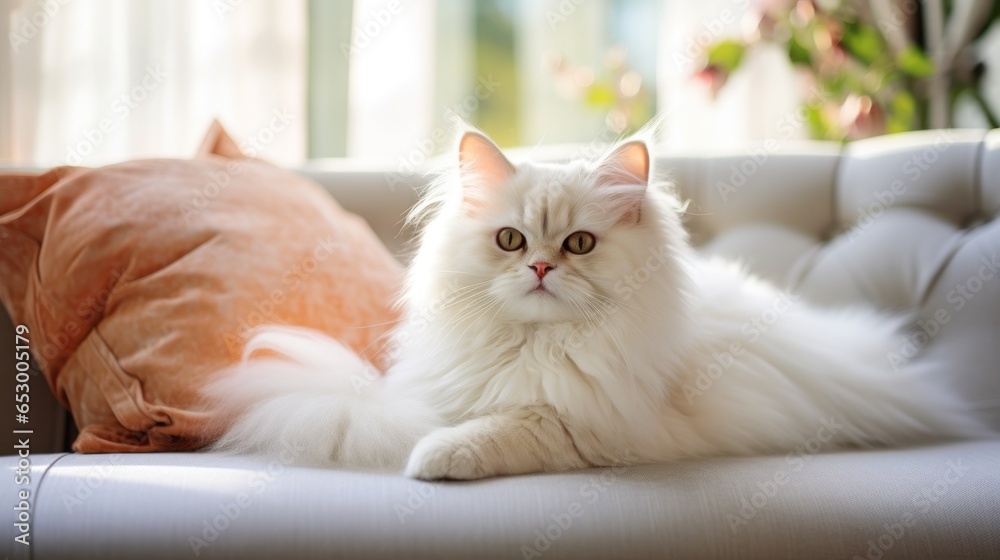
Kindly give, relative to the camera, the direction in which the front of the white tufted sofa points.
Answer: facing the viewer

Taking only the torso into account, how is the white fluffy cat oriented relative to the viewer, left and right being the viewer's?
facing the viewer and to the left of the viewer

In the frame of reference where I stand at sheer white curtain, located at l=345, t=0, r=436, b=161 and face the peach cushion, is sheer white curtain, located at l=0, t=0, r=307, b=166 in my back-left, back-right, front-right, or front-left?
front-right

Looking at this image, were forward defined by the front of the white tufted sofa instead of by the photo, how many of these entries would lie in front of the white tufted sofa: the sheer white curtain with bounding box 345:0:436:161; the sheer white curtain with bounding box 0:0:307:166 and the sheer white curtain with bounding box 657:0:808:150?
0

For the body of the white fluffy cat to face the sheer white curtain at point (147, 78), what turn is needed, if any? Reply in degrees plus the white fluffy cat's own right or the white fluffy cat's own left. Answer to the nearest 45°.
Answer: approximately 90° to the white fluffy cat's own right

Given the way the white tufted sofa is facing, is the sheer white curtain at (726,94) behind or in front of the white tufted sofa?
behind

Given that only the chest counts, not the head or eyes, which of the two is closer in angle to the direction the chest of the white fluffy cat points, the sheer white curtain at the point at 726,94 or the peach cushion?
the peach cushion
